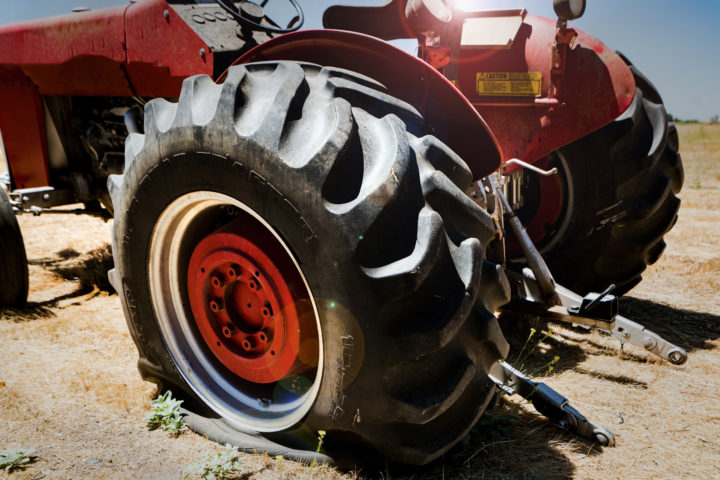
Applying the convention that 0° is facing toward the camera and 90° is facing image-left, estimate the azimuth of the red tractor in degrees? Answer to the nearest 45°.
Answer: approximately 135°
